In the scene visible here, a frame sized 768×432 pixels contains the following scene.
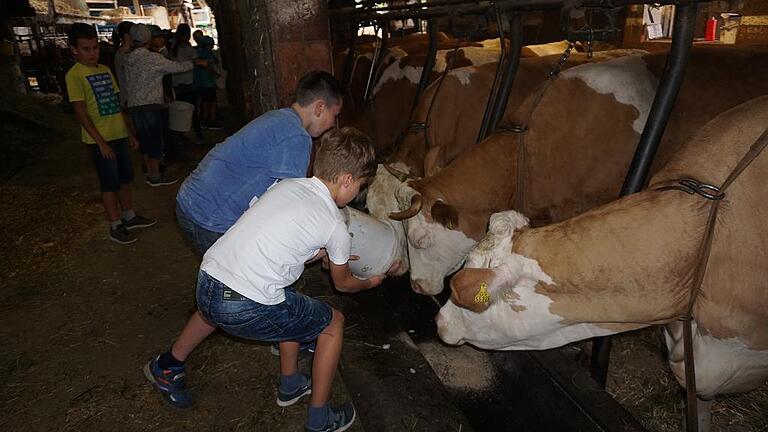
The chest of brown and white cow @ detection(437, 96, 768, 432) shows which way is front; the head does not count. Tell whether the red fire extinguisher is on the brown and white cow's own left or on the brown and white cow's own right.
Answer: on the brown and white cow's own right

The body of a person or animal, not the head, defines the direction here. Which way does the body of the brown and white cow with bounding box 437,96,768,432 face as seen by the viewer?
to the viewer's left

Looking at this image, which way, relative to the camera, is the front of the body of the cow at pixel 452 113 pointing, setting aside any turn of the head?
to the viewer's left

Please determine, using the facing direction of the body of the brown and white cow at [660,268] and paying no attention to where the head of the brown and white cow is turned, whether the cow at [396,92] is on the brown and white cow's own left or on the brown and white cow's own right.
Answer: on the brown and white cow's own right

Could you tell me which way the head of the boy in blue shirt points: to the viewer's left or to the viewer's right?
to the viewer's right

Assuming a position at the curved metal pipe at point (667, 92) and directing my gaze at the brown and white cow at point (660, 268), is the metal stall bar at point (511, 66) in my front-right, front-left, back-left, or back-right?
back-right

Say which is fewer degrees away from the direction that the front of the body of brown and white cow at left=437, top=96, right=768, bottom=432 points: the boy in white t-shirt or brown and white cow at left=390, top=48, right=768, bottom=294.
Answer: the boy in white t-shirt

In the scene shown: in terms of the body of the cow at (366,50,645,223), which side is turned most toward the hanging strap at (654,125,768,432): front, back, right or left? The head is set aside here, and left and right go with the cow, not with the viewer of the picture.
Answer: left

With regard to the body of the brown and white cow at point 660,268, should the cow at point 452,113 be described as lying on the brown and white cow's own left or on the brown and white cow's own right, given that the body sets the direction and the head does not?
on the brown and white cow's own right

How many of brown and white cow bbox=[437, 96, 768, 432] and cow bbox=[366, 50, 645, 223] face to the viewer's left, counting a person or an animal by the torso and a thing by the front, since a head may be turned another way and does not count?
2

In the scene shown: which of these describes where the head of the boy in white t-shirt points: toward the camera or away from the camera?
away from the camera

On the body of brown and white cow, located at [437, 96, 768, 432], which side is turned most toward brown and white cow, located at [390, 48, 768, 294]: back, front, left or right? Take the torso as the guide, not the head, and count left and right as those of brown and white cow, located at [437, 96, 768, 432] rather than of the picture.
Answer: right
